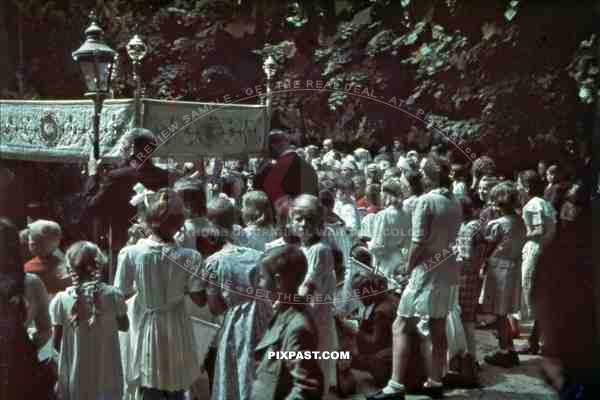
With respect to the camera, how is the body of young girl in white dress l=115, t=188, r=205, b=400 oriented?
away from the camera

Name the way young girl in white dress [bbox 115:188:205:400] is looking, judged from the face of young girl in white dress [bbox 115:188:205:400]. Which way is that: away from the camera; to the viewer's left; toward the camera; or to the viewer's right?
away from the camera

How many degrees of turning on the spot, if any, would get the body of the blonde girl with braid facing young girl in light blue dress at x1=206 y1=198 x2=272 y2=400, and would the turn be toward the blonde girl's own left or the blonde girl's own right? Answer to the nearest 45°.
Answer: approximately 90° to the blonde girl's own right

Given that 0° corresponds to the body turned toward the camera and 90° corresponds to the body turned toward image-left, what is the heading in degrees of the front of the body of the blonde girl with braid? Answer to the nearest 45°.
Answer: approximately 180°
